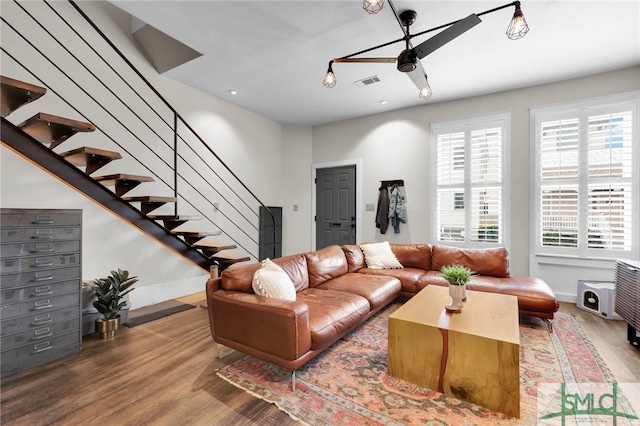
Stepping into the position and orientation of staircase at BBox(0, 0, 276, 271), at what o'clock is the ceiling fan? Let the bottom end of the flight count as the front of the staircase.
The ceiling fan is roughly at 3 o'clock from the staircase.

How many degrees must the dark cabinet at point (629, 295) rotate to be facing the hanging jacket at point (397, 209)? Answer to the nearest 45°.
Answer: approximately 45° to its right

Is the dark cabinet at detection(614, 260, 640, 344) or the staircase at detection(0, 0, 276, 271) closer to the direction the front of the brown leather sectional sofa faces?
the dark cabinet

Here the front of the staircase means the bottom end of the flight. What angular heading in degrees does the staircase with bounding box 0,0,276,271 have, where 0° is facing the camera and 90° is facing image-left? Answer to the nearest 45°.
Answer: approximately 225°

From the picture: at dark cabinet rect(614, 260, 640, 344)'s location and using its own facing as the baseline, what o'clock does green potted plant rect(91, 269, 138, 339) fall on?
The green potted plant is roughly at 12 o'clock from the dark cabinet.

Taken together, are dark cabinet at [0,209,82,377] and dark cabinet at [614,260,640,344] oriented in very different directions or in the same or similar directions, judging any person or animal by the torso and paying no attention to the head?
very different directions
